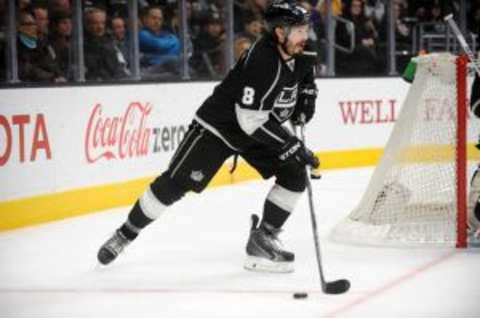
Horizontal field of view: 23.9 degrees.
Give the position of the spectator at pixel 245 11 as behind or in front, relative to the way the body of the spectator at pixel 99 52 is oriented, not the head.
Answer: behind

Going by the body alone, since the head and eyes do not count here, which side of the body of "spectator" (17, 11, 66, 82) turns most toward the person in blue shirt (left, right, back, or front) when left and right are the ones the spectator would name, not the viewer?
left

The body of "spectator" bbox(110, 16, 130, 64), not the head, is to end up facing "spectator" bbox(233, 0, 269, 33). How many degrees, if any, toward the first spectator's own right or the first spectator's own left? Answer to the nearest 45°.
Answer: approximately 135° to the first spectator's own left

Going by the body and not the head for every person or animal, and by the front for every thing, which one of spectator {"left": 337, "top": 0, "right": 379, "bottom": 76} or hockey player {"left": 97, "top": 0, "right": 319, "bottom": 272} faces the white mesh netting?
the spectator

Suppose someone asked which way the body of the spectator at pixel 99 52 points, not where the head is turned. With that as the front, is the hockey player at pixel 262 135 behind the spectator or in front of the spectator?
in front

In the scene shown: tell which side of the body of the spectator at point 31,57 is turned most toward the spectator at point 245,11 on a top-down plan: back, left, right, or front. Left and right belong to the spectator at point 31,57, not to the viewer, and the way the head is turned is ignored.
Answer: left
